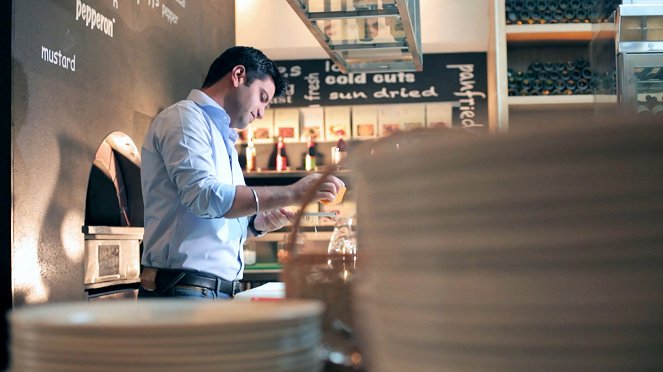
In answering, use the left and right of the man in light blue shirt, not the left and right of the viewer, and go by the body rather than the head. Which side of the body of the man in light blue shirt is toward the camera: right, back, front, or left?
right

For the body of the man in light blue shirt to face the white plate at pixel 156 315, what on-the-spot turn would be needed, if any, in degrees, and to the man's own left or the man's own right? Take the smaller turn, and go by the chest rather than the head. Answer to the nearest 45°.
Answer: approximately 90° to the man's own right

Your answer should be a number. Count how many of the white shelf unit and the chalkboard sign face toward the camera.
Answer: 2

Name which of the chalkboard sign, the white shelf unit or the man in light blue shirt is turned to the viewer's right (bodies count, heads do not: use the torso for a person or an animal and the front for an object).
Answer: the man in light blue shirt

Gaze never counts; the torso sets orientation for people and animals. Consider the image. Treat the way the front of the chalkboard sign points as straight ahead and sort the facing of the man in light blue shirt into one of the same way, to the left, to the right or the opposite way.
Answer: to the left

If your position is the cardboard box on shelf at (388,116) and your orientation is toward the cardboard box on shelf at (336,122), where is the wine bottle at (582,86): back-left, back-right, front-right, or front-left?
back-left

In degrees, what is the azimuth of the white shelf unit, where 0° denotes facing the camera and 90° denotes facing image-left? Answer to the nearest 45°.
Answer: approximately 0°
